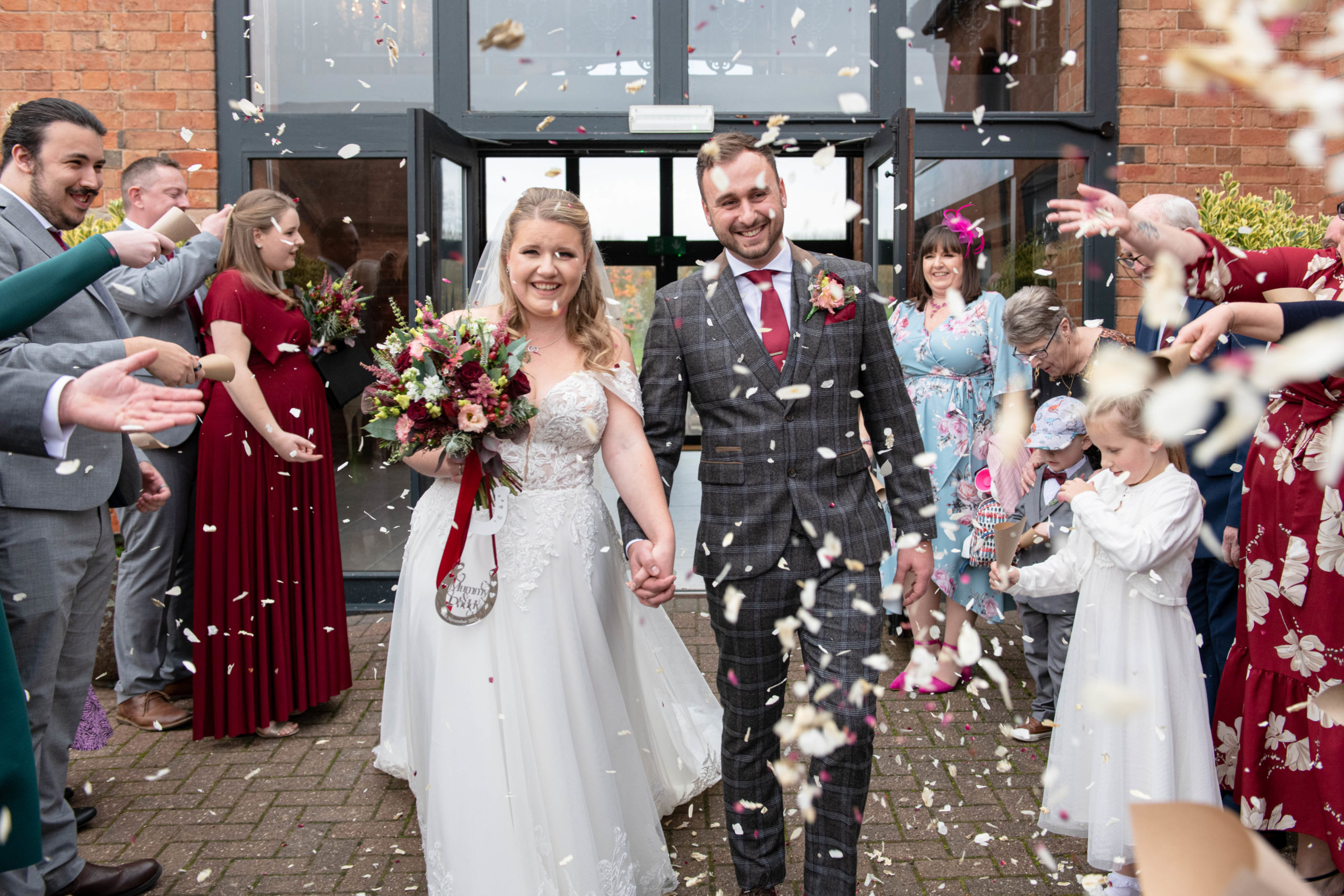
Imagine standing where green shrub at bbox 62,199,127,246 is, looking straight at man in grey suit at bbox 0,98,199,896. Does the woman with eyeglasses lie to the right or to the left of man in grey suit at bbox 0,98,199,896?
left

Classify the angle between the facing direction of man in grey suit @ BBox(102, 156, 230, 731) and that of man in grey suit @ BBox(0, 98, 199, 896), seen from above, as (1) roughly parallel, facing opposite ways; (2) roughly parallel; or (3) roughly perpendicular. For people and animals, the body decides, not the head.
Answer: roughly parallel

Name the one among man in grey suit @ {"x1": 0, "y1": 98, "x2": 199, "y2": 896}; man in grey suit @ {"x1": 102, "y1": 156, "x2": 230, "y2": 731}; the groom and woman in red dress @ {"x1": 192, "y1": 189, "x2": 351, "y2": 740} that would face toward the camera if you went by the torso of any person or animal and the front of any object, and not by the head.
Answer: the groom

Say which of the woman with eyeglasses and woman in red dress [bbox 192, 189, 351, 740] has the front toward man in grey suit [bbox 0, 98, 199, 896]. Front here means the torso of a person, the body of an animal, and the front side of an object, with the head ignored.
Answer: the woman with eyeglasses

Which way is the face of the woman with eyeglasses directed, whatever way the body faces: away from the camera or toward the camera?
toward the camera

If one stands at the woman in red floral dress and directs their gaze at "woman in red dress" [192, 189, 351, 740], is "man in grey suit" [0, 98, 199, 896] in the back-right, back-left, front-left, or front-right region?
front-left

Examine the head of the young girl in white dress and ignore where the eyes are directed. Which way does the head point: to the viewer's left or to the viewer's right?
to the viewer's left

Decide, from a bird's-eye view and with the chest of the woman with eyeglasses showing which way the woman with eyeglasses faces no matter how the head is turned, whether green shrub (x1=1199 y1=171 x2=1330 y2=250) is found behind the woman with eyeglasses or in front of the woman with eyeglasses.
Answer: behind

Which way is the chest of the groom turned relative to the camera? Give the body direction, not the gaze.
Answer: toward the camera

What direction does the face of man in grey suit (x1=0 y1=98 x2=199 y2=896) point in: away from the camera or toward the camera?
toward the camera

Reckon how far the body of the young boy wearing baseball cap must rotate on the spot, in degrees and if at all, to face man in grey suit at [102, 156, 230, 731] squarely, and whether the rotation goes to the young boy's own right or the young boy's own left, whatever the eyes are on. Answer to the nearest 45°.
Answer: approximately 45° to the young boy's own right

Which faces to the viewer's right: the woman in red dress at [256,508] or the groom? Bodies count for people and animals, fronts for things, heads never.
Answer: the woman in red dress

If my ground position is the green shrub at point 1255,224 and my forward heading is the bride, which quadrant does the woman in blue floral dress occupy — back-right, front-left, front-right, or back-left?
front-right

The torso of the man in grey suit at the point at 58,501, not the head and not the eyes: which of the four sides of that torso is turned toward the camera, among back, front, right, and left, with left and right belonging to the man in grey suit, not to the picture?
right

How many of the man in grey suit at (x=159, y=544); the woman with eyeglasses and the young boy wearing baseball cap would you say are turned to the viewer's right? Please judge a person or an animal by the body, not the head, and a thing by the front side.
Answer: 1

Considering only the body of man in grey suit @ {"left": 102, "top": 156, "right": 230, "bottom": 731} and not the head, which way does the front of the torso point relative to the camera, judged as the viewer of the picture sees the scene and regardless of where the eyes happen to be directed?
to the viewer's right
